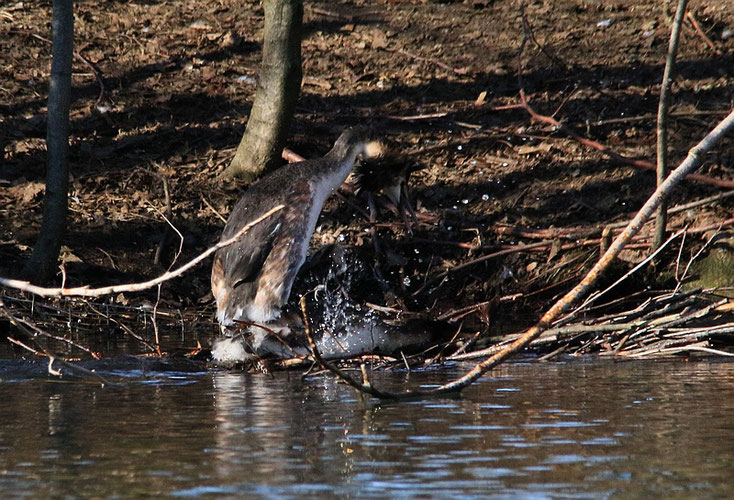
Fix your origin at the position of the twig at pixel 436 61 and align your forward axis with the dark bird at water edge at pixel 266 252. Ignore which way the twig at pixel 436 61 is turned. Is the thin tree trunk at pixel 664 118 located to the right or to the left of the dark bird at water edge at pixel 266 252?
left
